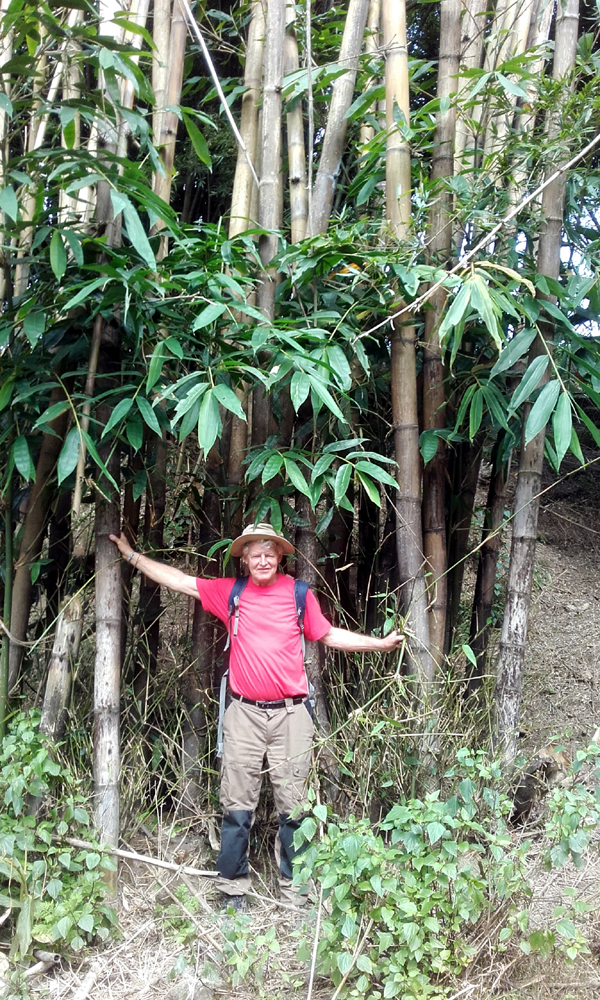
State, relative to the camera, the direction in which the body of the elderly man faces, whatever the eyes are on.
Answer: toward the camera
